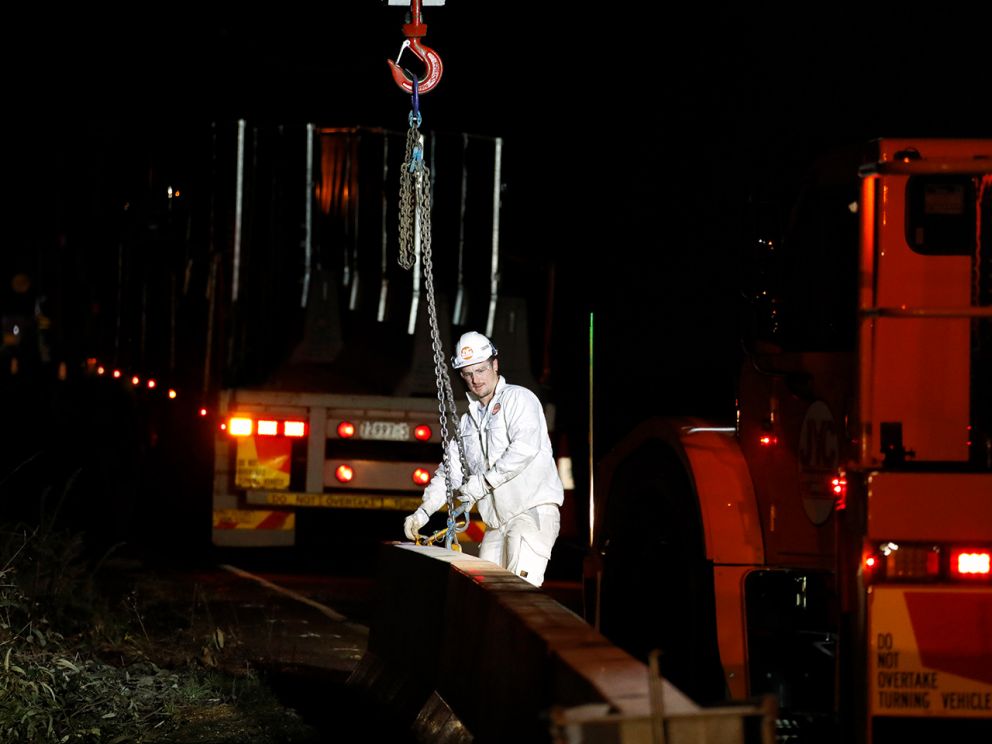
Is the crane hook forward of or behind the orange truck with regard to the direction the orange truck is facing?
forward

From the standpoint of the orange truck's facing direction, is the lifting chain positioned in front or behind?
in front

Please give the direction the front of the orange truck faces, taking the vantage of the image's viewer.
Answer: facing away from the viewer and to the left of the viewer
